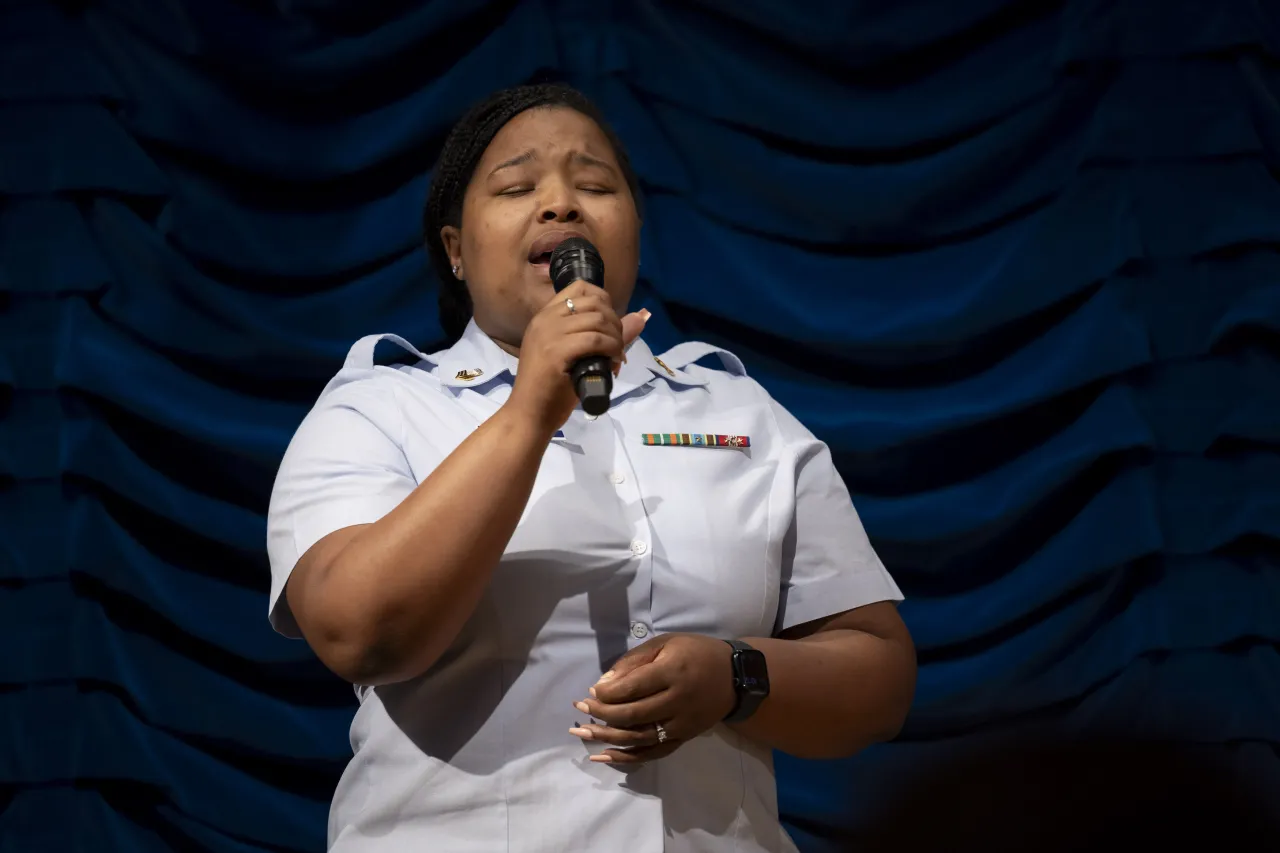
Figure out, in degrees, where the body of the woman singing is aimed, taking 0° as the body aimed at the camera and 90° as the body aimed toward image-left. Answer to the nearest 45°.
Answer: approximately 0°
